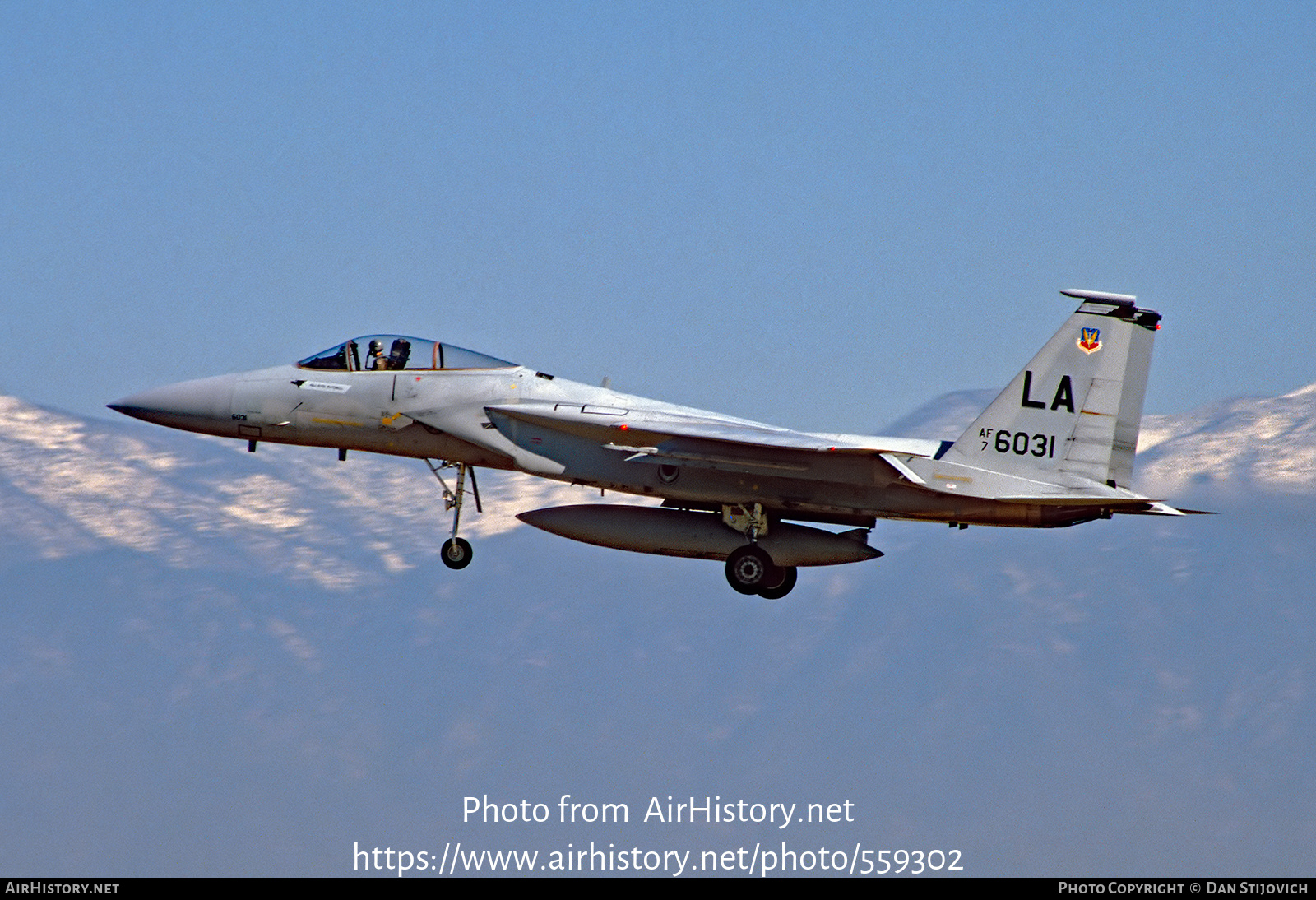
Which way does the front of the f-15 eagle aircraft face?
to the viewer's left
